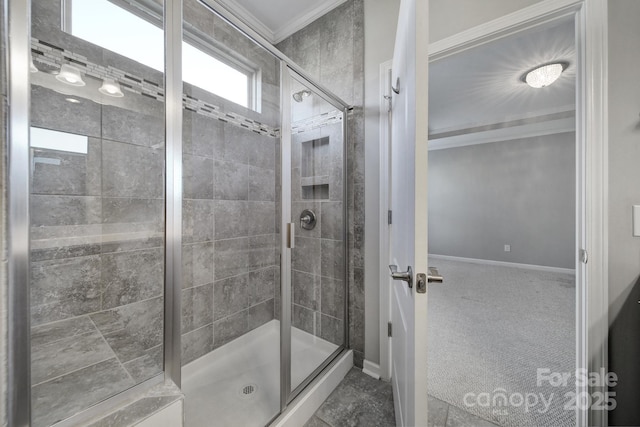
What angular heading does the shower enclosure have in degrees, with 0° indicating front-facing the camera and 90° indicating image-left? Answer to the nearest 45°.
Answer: approximately 315°

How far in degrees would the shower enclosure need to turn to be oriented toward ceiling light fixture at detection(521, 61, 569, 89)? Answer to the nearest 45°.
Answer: approximately 45° to its left
